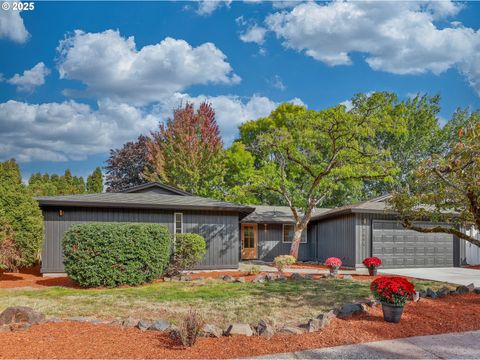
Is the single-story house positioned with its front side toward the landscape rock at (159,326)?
yes

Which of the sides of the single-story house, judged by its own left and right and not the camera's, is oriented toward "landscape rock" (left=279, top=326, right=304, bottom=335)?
front

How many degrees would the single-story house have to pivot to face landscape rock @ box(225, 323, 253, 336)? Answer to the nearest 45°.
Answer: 0° — it already faces it

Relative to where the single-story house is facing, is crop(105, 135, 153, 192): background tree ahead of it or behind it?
behind

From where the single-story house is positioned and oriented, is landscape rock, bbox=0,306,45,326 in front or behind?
in front

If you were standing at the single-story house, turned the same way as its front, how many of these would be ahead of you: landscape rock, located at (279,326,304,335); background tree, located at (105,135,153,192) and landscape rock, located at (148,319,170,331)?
2

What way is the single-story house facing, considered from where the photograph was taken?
facing the viewer

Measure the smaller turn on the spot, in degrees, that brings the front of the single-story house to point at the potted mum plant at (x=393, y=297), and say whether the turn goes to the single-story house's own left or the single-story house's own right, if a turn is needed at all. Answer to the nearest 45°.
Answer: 0° — it already faces it

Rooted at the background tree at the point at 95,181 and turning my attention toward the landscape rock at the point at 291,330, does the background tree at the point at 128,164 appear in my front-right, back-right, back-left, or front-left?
front-left

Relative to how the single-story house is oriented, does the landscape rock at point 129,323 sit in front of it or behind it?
in front

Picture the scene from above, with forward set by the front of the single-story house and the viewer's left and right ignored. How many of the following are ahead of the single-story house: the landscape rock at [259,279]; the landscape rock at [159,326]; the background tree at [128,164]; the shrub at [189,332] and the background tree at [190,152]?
3

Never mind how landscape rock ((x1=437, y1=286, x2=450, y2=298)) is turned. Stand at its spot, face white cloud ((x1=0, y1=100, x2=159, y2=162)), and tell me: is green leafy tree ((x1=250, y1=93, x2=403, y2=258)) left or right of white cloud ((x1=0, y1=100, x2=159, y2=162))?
right

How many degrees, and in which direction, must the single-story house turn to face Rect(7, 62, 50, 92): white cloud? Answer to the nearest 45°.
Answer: approximately 90° to its right
